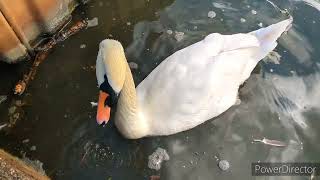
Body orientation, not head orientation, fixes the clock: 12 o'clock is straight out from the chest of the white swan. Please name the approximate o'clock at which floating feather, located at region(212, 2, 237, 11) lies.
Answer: The floating feather is roughly at 5 o'clock from the white swan.

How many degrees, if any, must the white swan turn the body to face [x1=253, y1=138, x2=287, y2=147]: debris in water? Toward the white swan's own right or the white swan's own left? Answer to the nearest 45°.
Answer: approximately 135° to the white swan's own left

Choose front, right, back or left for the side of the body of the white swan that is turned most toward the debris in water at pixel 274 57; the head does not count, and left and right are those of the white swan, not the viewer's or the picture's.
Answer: back

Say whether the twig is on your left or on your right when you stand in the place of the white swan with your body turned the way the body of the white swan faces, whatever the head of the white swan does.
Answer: on your right

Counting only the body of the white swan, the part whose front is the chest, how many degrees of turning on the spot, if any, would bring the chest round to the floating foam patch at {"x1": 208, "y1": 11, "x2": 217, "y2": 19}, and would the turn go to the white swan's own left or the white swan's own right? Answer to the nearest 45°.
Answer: approximately 135° to the white swan's own right

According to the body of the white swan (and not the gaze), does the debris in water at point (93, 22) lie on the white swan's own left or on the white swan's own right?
on the white swan's own right

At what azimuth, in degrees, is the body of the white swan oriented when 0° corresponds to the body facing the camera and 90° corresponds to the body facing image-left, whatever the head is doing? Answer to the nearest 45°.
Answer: approximately 45°

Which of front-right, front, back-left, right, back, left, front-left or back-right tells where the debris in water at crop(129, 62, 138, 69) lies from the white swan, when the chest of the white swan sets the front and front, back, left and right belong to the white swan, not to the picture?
right

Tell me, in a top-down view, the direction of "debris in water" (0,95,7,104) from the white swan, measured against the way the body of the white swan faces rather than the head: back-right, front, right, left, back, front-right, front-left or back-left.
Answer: front-right
